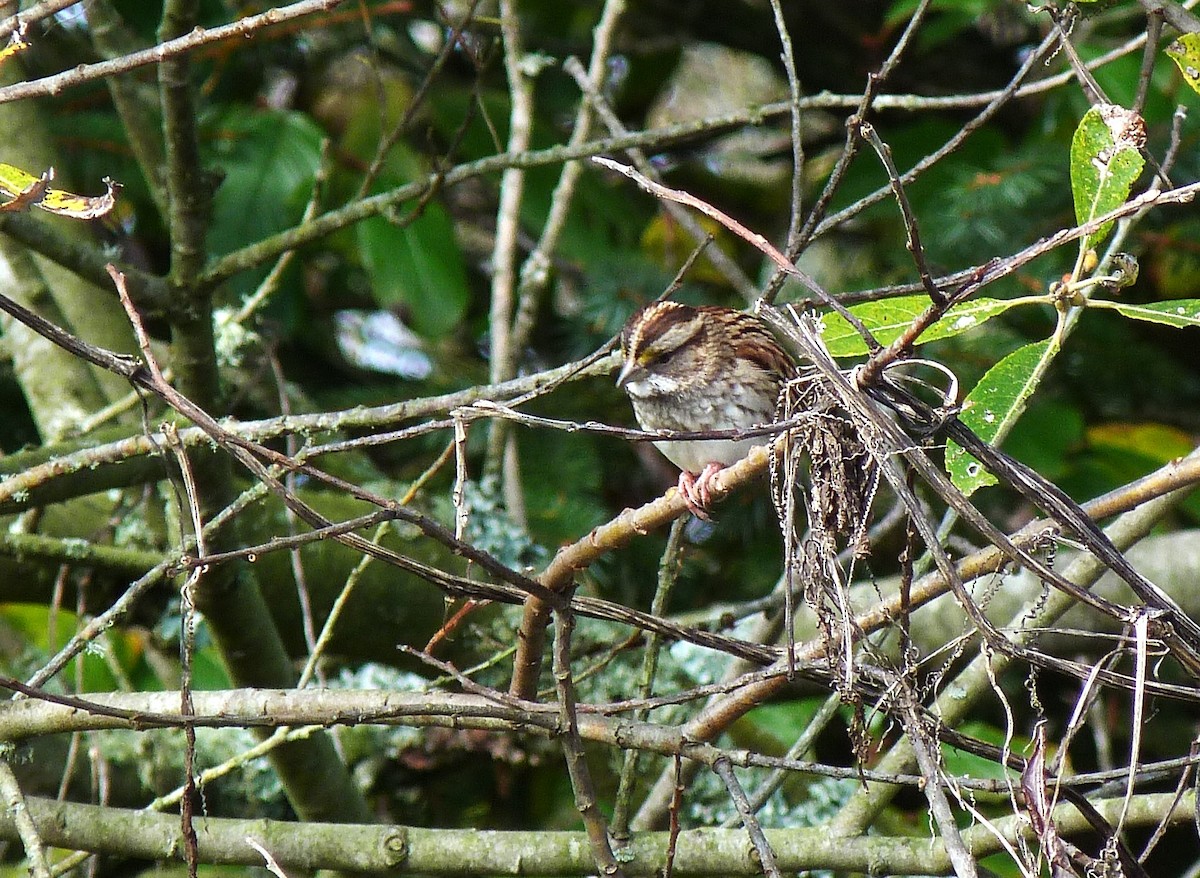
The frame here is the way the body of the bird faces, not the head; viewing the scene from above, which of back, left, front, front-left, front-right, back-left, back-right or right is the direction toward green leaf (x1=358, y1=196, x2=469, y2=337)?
right

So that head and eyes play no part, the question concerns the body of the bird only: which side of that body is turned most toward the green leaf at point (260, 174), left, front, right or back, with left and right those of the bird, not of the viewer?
right

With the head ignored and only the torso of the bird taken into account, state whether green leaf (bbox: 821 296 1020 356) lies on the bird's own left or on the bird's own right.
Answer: on the bird's own left

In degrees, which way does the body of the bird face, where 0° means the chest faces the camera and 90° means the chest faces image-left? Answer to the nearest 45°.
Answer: approximately 45°
